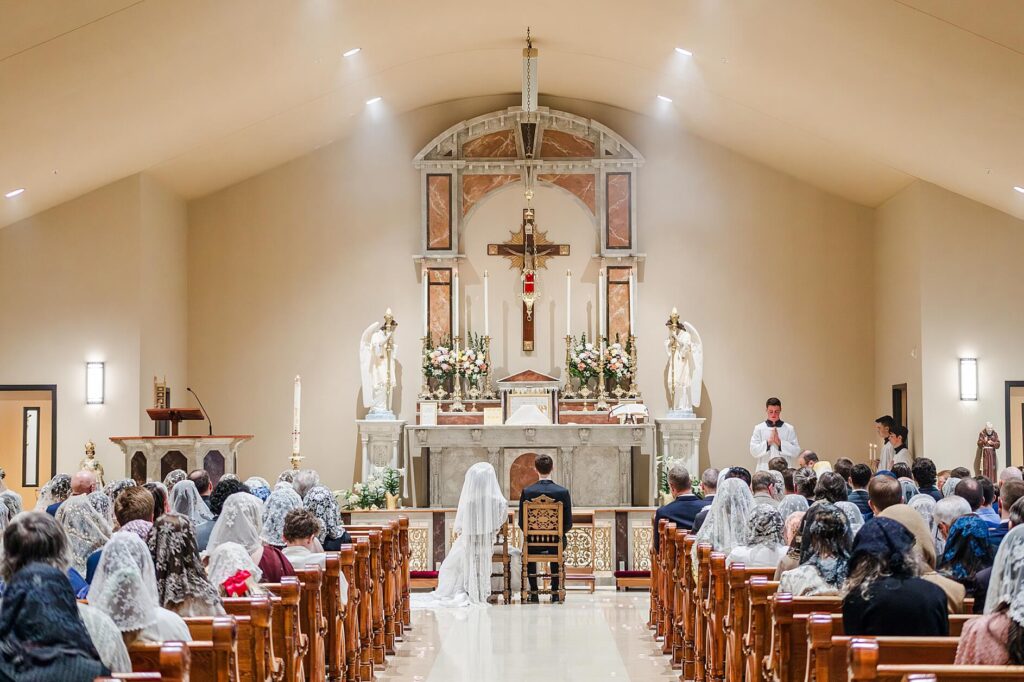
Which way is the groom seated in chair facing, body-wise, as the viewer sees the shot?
away from the camera

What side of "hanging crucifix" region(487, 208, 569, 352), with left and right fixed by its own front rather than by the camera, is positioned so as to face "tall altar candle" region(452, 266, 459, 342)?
right

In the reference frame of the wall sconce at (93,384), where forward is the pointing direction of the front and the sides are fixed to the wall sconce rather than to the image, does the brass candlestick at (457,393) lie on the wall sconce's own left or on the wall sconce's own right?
on the wall sconce's own left

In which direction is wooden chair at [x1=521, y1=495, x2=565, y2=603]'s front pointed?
away from the camera

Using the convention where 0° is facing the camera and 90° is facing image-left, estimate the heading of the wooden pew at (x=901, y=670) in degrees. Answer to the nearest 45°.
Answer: approximately 180°

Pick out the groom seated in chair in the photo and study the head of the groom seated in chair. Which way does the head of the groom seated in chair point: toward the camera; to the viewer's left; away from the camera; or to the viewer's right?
away from the camera

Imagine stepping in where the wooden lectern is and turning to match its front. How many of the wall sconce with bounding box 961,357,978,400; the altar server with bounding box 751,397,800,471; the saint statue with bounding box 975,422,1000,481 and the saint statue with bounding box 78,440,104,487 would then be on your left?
3

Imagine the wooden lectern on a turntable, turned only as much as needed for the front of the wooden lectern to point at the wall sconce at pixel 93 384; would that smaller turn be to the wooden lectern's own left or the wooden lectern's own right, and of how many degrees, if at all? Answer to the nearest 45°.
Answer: approximately 135° to the wooden lectern's own right

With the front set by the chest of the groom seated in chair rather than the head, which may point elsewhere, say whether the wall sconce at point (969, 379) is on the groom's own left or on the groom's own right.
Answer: on the groom's own right

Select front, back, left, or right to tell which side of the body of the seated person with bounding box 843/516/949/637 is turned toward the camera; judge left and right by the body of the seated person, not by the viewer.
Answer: back

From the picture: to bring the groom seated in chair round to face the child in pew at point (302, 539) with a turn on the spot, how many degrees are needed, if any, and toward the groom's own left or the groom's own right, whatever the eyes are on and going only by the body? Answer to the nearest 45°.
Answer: approximately 180°

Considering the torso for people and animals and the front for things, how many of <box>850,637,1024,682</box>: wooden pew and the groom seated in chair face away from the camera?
2
